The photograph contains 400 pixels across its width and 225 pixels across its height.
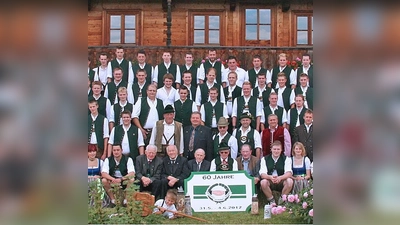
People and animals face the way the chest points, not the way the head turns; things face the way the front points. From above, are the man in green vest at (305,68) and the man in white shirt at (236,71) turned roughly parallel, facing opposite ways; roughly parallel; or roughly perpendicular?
roughly parallel

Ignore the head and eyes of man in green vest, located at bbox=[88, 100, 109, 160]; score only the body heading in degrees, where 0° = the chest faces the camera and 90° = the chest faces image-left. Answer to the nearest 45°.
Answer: approximately 0°

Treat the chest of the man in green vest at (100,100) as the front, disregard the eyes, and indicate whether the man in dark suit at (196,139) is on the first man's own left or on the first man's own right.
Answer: on the first man's own left

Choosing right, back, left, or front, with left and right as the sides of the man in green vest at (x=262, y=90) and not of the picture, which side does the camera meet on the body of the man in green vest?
front

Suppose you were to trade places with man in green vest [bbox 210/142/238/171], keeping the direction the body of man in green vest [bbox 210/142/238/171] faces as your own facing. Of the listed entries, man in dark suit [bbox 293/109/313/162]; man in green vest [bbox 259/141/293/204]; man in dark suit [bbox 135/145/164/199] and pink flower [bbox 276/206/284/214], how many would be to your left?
3

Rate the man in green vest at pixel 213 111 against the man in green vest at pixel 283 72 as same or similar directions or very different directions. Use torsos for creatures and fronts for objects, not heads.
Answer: same or similar directions

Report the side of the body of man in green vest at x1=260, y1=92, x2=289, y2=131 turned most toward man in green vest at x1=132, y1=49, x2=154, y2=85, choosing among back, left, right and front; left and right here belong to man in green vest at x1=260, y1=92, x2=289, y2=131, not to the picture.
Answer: right

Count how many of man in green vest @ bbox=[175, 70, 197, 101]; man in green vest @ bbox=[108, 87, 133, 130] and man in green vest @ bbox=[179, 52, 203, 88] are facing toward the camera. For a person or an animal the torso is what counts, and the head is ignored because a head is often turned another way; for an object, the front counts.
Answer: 3

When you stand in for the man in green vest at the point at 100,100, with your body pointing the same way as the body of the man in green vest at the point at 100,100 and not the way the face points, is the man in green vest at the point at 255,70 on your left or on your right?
on your left

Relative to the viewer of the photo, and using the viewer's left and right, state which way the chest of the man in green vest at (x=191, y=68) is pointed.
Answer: facing the viewer

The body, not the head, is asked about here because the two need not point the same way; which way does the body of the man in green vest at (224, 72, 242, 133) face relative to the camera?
toward the camera

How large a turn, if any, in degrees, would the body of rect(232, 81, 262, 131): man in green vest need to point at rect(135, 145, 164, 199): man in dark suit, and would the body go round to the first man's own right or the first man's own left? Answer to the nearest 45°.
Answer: approximately 90° to the first man's own right

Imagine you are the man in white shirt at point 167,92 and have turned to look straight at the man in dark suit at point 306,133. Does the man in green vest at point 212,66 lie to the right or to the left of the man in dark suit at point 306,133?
left

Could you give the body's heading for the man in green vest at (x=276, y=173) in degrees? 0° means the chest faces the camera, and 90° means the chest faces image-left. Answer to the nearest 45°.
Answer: approximately 0°

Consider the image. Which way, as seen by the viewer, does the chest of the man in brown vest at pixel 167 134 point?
toward the camera

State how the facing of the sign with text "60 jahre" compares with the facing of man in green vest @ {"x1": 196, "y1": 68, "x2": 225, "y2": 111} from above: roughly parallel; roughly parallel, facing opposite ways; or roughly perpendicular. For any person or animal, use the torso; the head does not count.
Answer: roughly parallel
